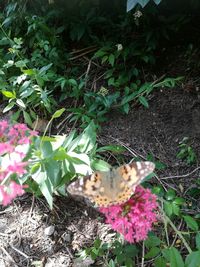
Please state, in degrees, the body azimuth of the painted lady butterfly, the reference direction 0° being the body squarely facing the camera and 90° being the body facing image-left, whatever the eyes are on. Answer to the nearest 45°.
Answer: approximately 180°
